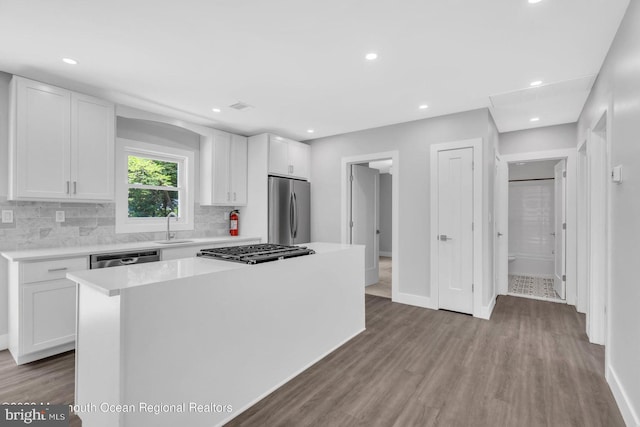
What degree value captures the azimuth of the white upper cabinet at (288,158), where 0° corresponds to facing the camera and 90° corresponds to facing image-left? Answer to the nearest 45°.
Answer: approximately 315°

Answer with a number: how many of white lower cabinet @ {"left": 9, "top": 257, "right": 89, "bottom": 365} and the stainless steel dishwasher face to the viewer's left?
0

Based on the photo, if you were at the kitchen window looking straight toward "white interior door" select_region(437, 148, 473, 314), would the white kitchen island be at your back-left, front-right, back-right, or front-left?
front-right

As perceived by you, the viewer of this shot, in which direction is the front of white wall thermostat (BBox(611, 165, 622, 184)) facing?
facing to the left of the viewer

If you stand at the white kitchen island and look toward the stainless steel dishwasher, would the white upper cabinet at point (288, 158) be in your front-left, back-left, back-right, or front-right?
front-right

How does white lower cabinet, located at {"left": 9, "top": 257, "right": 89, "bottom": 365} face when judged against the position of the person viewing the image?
facing the viewer and to the right of the viewer

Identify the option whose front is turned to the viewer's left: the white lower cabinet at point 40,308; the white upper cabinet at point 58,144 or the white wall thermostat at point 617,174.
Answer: the white wall thermostat

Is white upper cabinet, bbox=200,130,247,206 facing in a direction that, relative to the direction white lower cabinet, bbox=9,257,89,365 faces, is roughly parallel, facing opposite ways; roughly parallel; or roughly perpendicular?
roughly parallel

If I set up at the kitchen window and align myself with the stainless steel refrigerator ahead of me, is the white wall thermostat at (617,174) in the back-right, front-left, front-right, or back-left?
front-right

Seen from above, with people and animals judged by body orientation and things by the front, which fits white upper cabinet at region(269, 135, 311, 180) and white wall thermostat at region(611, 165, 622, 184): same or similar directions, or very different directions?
very different directions

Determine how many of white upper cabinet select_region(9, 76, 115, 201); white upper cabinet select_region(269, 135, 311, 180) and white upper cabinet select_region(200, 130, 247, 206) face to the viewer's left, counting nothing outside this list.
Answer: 0

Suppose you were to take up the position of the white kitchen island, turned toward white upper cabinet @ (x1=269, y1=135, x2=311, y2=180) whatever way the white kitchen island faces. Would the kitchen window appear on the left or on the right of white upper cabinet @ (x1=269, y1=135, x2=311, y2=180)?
left

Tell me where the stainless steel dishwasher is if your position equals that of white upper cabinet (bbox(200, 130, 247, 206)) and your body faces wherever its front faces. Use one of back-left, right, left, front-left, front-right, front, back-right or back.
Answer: right

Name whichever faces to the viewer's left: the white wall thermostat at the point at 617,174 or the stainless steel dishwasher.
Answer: the white wall thermostat
